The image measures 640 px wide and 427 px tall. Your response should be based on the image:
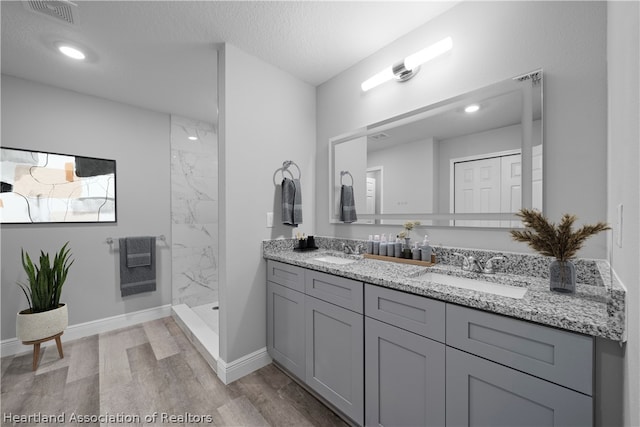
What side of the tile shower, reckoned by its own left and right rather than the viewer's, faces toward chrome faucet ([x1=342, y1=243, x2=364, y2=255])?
left

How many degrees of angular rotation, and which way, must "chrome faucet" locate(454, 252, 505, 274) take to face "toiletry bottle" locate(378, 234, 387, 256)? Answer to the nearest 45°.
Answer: approximately 45° to its right

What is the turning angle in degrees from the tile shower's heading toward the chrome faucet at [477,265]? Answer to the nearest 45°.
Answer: approximately 90° to its left

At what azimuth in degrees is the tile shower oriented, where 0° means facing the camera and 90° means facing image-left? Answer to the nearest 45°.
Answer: approximately 45°

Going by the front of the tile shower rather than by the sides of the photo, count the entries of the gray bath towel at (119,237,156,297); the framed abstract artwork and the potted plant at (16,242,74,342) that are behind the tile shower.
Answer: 0

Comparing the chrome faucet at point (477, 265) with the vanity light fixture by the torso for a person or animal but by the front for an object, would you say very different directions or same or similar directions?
same or similar directions

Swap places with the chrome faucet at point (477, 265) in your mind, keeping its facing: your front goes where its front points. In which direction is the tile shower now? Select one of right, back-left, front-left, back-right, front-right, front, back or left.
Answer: front-right

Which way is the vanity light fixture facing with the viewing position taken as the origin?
facing the viewer and to the left of the viewer

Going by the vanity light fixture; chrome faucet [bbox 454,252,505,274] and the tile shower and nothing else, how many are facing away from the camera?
0

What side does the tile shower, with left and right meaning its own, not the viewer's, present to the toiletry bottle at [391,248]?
left
